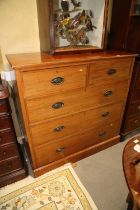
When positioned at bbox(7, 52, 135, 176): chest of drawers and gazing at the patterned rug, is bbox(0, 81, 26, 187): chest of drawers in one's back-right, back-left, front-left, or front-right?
front-right

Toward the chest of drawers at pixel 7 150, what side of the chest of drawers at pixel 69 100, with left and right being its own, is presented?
right

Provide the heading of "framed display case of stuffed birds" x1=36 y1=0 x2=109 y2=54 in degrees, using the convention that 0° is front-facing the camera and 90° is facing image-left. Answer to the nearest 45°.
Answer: approximately 315°

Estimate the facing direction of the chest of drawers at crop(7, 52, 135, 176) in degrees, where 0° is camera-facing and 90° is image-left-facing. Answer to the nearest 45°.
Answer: approximately 315°
